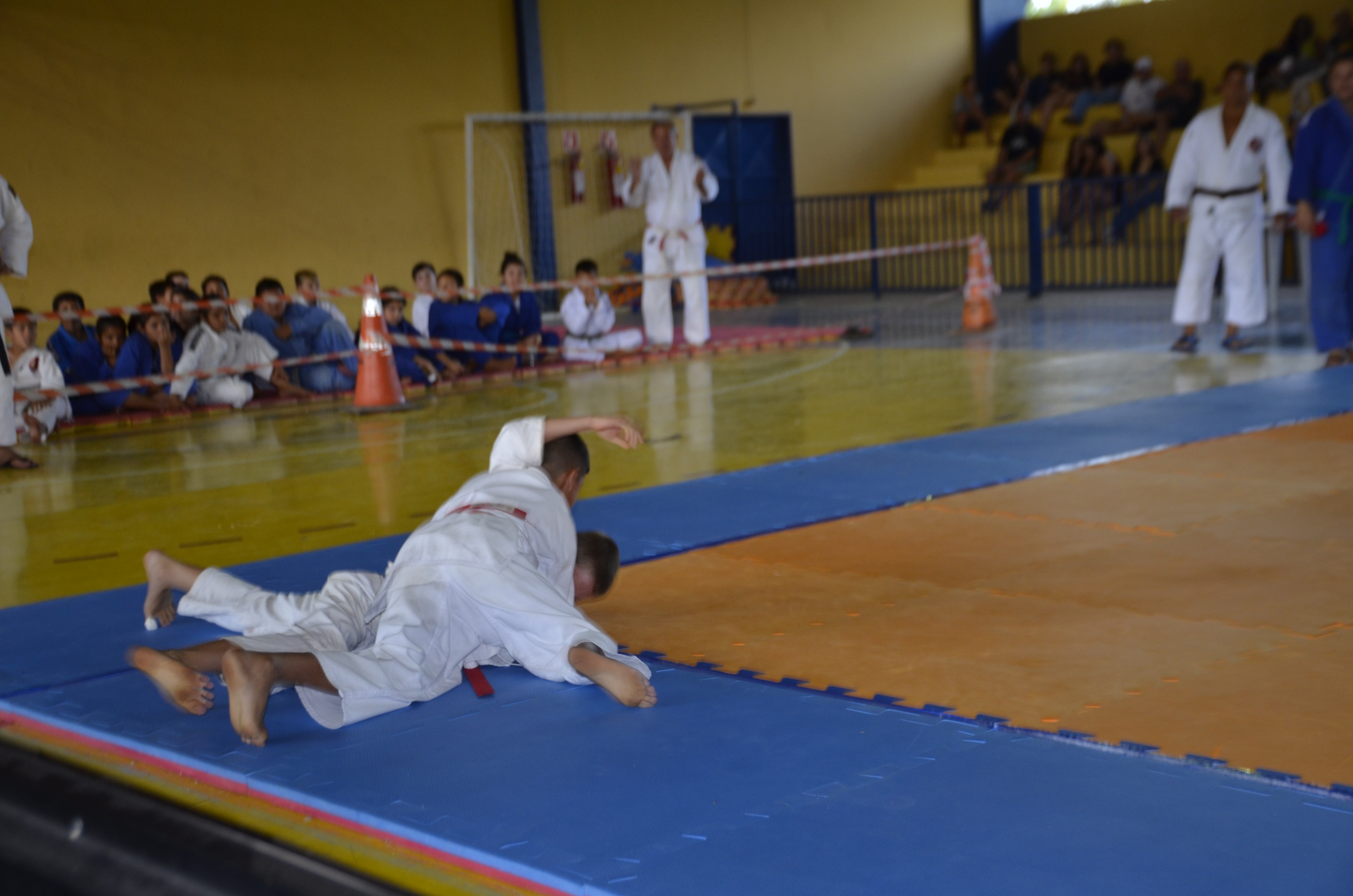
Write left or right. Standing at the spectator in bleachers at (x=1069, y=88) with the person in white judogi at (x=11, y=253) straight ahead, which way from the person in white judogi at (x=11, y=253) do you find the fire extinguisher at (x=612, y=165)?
right

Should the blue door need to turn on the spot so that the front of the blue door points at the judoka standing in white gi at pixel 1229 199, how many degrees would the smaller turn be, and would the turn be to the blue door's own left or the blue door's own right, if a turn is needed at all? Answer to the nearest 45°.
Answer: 0° — it already faces them

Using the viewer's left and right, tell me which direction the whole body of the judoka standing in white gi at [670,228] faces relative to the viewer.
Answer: facing the viewer

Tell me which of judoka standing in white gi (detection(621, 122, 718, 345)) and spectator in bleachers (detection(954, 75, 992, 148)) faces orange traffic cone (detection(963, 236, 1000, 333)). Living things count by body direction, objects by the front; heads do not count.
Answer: the spectator in bleachers

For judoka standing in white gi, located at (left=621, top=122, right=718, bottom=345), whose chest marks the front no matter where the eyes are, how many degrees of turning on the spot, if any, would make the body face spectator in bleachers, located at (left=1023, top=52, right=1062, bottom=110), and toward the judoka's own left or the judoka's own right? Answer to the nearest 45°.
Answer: approximately 135° to the judoka's own left

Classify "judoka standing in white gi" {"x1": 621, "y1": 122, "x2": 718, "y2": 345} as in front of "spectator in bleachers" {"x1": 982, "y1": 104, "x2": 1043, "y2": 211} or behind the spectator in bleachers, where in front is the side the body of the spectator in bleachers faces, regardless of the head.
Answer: in front

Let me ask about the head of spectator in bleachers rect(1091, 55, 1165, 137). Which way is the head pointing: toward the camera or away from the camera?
toward the camera

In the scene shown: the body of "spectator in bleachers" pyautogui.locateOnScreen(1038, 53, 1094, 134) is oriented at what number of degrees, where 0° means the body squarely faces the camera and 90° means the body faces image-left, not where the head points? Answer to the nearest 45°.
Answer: approximately 45°

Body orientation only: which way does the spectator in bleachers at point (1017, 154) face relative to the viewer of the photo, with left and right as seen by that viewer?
facing the viewer and to the left of the viewer

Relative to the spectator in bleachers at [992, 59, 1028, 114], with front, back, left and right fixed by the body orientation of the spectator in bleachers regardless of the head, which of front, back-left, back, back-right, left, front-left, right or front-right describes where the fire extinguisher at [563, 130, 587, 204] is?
front

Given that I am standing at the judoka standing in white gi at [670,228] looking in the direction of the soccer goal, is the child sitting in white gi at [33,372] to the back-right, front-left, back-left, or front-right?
back-left
